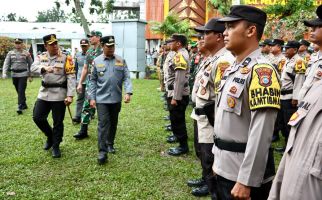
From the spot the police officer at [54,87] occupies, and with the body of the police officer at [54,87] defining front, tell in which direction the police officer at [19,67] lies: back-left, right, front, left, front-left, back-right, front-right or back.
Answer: back

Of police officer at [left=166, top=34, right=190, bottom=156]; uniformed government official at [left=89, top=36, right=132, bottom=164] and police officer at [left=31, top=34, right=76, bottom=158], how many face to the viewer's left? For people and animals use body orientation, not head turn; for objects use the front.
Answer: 1

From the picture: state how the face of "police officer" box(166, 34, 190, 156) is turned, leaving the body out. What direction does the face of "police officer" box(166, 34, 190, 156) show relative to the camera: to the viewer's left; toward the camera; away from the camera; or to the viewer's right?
to the viewer's left

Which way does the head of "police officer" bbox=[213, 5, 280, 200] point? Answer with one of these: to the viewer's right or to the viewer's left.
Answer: to the viewer's left

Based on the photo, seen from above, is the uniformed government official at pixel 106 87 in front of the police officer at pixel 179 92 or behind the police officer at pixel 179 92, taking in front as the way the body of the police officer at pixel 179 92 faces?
in front

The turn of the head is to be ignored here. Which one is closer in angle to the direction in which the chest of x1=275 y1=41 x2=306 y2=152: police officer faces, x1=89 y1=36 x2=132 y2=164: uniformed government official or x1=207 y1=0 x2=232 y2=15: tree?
the uniformed government official

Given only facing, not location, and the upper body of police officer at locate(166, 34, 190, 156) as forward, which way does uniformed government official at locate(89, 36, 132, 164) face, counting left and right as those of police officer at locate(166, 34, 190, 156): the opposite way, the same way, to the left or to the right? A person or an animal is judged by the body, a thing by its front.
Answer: to the left

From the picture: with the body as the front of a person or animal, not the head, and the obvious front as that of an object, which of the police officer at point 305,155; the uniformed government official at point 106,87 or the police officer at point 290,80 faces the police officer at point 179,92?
the police officer at point 290,80

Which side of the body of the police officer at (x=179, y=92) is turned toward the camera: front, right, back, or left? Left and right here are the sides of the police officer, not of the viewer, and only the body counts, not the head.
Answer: left

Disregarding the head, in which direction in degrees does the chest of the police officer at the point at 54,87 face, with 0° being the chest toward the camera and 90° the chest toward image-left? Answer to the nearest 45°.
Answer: approximately 0°

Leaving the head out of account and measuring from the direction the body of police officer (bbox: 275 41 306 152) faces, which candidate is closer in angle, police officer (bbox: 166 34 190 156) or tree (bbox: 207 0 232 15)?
the police officer

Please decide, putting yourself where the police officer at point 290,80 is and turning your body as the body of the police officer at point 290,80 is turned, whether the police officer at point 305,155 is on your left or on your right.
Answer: on your left

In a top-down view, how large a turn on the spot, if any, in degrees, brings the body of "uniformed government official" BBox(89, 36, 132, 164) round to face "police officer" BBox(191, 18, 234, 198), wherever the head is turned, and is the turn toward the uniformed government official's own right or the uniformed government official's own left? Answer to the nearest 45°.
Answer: approximately 45° to the uniformed government official's own left

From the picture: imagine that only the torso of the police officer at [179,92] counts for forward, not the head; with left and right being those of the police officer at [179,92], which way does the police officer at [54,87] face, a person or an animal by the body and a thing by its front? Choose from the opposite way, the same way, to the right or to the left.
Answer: to the left

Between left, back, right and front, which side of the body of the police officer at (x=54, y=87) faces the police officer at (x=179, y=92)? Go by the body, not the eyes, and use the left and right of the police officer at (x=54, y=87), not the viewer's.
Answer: left

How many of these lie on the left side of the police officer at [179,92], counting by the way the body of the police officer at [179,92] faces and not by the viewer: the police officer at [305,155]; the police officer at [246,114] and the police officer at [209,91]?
3

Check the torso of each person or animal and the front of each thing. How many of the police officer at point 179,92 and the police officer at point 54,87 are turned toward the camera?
1
